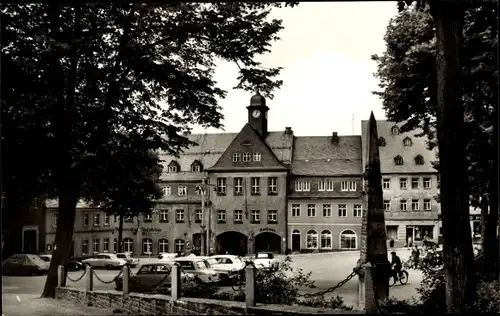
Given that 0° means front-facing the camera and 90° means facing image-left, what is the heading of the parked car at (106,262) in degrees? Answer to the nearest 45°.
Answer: approximately 90°

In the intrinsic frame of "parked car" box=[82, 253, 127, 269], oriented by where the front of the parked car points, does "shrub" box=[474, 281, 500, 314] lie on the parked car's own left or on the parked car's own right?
on the parked car's own left

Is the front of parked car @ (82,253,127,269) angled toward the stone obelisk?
no

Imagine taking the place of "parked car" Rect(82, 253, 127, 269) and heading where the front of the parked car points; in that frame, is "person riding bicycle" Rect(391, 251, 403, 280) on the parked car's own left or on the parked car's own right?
on the parked car's own left

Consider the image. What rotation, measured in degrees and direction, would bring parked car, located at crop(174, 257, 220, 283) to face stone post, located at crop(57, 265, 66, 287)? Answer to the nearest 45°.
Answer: approximately 90° to its right

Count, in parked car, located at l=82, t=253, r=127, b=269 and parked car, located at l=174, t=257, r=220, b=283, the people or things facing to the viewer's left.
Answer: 1

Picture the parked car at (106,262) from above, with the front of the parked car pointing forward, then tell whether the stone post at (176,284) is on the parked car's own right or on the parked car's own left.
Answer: on the parked car's own left
